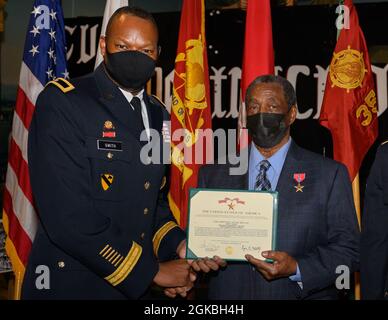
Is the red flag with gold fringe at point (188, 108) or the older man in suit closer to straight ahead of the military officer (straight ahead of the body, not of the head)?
the older man in suit

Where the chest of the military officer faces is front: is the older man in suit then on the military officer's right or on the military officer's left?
on the military officer's left

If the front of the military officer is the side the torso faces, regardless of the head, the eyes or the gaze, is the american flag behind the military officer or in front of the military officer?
behind

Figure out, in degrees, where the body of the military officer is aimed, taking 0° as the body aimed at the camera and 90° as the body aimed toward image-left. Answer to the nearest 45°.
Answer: approximately 315°

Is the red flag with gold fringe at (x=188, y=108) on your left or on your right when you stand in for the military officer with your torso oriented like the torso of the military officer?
on your left

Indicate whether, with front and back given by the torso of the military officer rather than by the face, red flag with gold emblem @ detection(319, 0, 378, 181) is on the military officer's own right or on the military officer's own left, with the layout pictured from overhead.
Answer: on the military officer's own left
